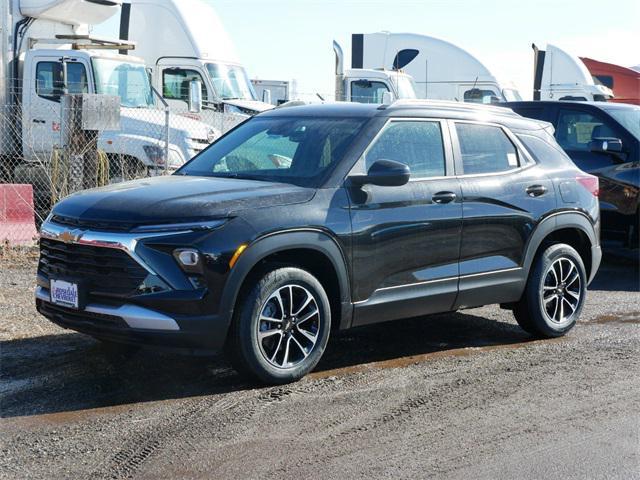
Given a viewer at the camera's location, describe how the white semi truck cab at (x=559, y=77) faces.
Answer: facing to the right of the viewer

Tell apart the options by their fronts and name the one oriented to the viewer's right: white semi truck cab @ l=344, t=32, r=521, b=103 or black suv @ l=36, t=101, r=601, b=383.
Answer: the white semi truck cab

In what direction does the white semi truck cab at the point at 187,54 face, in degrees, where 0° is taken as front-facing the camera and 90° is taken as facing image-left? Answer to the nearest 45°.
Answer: approximately 315°

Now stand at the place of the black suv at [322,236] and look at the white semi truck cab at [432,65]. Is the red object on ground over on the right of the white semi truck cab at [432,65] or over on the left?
left

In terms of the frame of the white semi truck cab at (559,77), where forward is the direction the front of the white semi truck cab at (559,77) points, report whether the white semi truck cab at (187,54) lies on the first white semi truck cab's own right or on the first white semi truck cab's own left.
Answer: on the first white semi truck cab's own right

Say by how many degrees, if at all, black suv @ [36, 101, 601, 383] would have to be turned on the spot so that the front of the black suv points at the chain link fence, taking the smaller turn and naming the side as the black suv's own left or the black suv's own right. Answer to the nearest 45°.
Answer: approximately 90° to the black suv's own right

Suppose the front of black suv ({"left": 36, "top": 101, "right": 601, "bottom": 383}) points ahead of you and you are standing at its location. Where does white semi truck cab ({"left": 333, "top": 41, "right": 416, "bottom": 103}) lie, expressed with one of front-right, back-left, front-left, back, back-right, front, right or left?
back-right

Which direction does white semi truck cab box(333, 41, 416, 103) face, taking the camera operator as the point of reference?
facing to the right of the viewer

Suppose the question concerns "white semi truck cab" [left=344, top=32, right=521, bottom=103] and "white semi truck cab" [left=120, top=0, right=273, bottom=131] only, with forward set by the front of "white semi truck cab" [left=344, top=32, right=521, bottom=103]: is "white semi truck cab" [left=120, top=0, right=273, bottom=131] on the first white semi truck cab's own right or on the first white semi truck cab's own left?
on the first white semi truck cab's own right

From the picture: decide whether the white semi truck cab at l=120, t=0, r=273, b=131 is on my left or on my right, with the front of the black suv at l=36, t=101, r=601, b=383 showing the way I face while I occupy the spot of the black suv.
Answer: on my right

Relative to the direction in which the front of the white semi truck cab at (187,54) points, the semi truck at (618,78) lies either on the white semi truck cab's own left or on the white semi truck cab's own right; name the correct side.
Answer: on the white semi truck cab's own left

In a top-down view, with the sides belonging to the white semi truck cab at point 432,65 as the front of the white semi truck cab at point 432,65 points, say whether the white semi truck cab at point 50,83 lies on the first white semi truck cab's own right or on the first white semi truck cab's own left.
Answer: on the first white semi truck cab's own right
